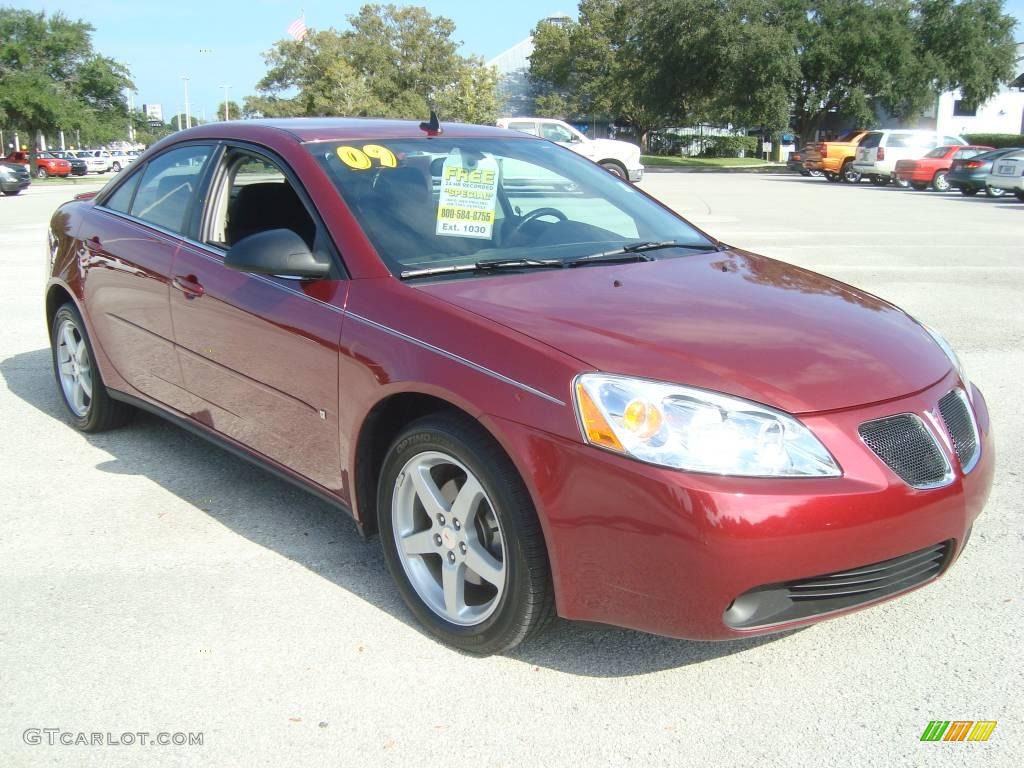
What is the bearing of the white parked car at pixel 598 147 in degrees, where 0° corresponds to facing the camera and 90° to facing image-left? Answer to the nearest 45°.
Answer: approximately 270°

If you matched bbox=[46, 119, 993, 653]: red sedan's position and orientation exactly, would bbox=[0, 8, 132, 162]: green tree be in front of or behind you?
behind

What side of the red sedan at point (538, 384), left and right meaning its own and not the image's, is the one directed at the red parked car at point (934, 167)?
left

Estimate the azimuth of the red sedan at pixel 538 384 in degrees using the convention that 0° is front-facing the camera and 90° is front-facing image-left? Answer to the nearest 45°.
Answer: approximately 315°

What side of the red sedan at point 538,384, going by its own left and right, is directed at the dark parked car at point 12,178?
back

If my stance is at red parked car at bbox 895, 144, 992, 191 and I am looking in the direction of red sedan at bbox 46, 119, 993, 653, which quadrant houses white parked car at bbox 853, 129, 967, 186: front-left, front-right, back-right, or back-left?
back-right

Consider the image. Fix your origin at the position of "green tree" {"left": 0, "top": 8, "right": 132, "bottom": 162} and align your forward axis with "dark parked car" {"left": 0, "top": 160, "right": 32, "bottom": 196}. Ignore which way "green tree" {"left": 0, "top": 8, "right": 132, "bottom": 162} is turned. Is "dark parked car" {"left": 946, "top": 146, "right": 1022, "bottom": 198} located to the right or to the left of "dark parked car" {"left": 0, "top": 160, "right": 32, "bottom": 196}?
left

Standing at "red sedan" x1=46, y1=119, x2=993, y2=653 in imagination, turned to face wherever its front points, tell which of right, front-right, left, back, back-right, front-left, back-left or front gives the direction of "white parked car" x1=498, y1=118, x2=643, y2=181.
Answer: back-left

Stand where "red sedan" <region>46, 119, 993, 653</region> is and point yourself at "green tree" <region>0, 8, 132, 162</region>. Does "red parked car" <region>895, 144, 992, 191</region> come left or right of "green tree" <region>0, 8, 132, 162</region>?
right

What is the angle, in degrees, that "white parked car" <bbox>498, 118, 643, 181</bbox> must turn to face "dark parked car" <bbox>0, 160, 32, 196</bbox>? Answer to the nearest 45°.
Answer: approximately 180°

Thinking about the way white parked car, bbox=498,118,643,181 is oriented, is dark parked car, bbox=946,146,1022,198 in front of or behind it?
in front

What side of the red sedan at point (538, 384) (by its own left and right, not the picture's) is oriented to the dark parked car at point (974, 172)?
left

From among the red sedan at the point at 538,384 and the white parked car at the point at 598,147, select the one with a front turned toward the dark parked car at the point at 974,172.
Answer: the white parked car

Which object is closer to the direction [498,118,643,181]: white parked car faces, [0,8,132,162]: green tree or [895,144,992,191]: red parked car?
the red parked car

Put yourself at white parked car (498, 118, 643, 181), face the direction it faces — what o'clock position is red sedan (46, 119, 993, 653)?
The red sedan is roughly at 3 o'clock from the white parked car.
